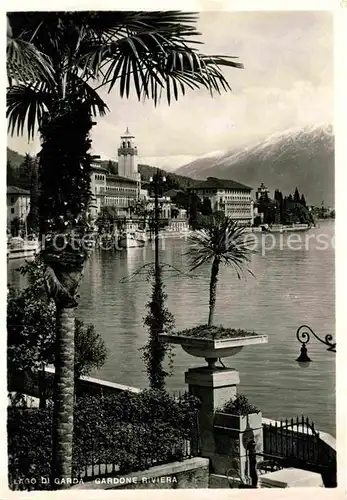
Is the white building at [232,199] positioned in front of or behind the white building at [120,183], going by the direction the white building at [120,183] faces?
in front

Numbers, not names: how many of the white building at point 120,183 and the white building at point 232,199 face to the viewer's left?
0

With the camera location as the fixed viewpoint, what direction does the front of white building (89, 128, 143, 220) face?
facing the viewer and to the right of the viewer
